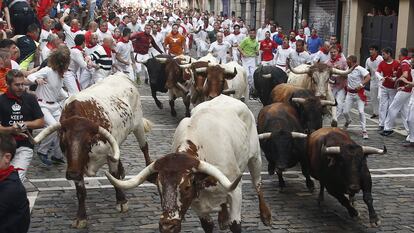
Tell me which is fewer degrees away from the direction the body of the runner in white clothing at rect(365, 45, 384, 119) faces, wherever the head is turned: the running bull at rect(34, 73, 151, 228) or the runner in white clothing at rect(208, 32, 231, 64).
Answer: the running bull

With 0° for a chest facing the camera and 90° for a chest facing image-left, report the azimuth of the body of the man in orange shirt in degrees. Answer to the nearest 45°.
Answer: approximately 0°

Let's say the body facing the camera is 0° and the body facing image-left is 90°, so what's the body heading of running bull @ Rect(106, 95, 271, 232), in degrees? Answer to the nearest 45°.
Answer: approximately 45°

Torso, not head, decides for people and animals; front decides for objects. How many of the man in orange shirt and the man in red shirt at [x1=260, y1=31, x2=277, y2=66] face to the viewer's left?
0

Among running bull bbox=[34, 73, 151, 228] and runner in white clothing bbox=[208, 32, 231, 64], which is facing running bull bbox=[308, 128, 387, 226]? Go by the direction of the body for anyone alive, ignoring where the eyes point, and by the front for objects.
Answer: the runner in white clothing

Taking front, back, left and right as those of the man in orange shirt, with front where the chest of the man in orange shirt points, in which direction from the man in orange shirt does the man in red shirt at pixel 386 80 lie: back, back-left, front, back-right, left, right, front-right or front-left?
front-left

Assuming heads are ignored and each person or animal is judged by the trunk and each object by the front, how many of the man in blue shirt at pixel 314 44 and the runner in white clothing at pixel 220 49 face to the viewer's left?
0
